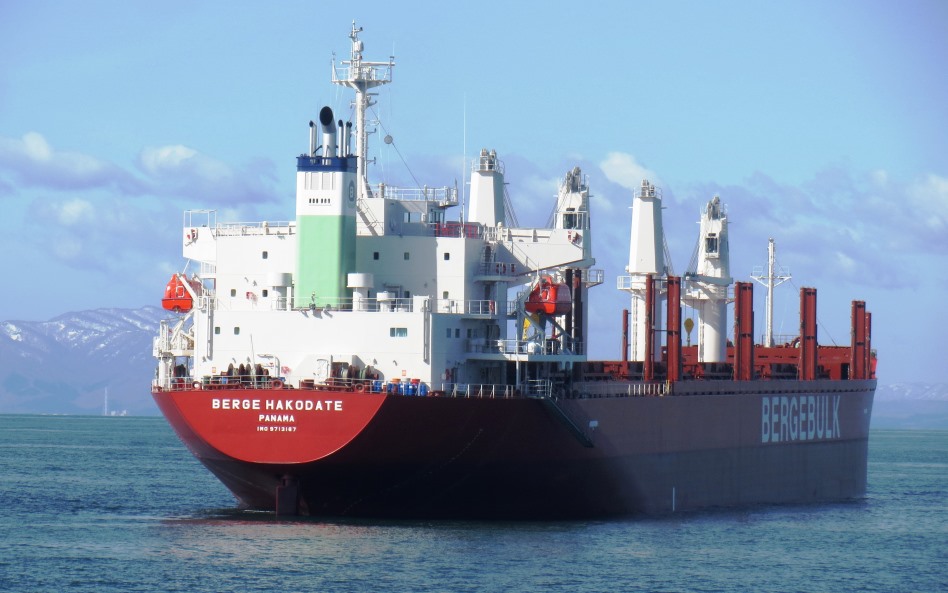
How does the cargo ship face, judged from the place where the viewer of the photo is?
facing away from the viewer and to the right of the viewer
